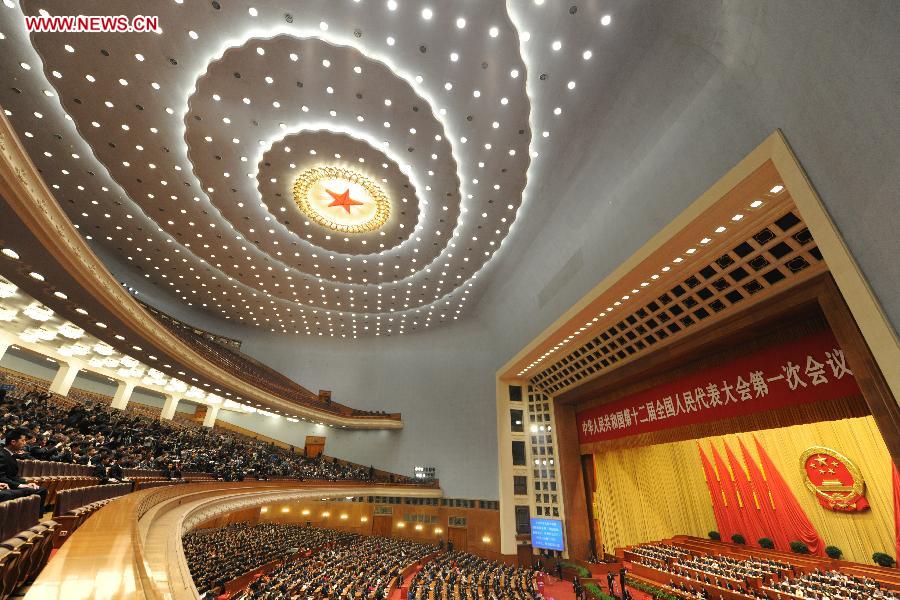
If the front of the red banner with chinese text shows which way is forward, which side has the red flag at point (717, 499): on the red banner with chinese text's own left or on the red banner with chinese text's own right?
on the red banner with chinese text's own right

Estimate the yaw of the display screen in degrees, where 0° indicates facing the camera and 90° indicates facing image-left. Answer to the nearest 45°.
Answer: approximately 45°

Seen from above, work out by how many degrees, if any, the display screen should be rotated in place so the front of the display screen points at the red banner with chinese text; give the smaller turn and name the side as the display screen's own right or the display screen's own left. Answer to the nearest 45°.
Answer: approximately 90° to the display screen's own left

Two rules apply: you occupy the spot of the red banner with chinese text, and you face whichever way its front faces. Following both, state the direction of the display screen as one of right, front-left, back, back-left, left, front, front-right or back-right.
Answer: right

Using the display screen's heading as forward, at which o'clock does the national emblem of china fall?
The national emblem of china is roughly at 8 o'clock from the display screen.

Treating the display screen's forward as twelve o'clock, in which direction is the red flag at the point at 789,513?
The red flag is roughly at 8 o'clock from the display screen.

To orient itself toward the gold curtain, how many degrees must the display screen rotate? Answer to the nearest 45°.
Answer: approximately 135° to its left

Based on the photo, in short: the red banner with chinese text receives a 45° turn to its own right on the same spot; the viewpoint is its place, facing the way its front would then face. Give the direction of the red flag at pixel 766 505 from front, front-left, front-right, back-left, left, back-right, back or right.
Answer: right

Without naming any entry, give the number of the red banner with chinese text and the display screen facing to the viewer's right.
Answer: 0

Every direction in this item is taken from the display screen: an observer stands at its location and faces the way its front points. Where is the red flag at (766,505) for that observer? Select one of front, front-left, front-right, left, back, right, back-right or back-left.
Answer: back-left
